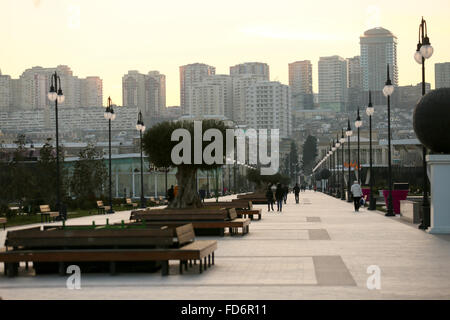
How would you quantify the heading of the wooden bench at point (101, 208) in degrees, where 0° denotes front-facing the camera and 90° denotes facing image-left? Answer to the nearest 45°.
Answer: approximately 315°

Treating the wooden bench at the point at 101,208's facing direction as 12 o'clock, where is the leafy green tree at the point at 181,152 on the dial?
The leafy green tree is roughly at 1 o'clock from the wooden bench.

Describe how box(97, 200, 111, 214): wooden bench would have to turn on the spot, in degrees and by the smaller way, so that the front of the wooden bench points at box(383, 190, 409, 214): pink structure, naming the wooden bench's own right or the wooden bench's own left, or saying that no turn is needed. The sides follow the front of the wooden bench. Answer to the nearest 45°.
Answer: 0° — it already faces it

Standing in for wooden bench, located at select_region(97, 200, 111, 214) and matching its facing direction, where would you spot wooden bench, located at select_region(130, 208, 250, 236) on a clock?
wooden bench, located at select_region(130, 208, 250, 236) is roughly at 1 o'clock from wooden bench, located at select_region(97, 200, 111, 214).
